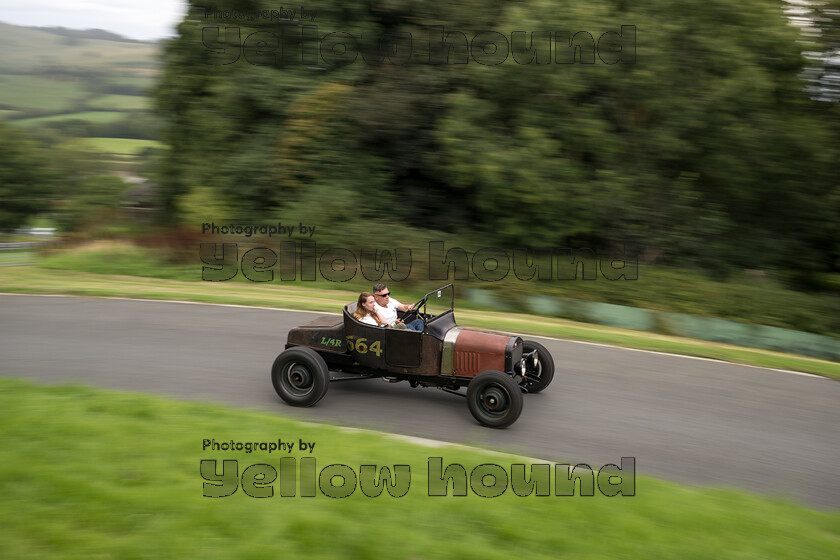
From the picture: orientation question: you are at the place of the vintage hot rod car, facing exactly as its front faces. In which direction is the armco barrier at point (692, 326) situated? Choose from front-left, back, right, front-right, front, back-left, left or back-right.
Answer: left

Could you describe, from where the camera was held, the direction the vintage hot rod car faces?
facing the viewer and to the right of the viewer
